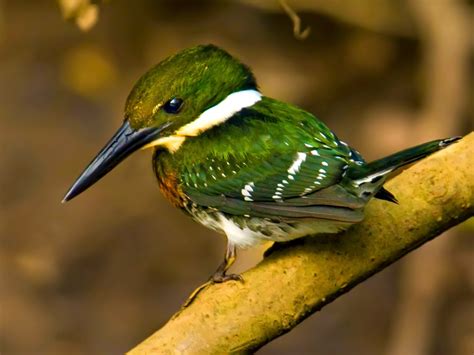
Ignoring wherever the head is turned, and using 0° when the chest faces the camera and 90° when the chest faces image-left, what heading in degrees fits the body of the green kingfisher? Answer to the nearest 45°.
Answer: approximately 90°
